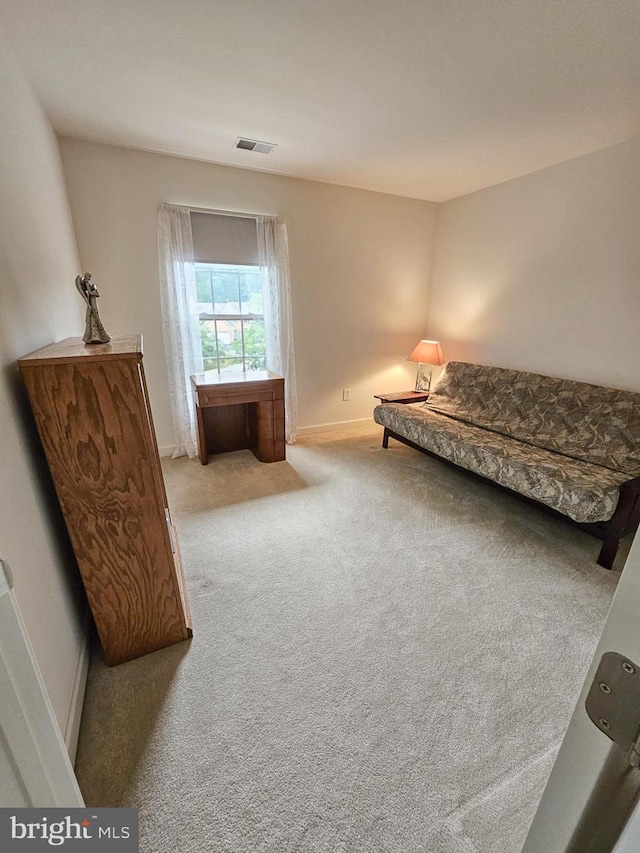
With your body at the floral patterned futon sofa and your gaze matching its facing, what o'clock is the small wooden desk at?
The small wooden desk is roughly at 1 o'clock from the floral patterned futon sofa.

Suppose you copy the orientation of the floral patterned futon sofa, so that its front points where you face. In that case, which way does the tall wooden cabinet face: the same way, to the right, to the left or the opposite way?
the opposite way

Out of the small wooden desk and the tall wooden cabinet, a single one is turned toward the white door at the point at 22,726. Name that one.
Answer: the small wooden desk

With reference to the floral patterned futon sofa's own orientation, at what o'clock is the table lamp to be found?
The table lamp is roughly at 3 o'clock from the floral patterned futon sofa.

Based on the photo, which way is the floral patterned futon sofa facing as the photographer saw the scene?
facing the viewer and to the left of the viewer

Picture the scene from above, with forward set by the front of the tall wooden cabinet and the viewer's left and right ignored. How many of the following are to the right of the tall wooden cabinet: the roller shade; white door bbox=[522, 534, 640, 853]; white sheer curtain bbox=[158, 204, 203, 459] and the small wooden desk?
1

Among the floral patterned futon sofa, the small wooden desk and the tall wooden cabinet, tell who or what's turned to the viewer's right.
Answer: the tall wooden cabinet

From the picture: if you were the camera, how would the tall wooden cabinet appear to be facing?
facing to the right of the viewer

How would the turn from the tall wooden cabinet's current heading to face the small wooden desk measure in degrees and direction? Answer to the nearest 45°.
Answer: approximately 45° to its left

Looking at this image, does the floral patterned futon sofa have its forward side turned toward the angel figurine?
yes

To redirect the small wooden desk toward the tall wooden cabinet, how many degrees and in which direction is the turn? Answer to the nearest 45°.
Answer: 0° — it already faces it

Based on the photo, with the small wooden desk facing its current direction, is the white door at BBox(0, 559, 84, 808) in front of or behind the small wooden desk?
in front

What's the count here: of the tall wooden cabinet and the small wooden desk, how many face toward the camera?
1

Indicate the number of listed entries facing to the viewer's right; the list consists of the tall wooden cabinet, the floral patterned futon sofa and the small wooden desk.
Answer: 1

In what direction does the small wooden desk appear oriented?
toward the camera

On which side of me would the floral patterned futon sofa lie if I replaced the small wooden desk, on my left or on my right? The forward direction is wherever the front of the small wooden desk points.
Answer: on my left
